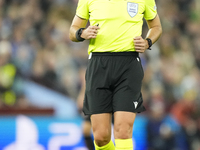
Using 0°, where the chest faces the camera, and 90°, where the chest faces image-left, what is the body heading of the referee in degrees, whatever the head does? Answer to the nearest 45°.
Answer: approximately 0°
